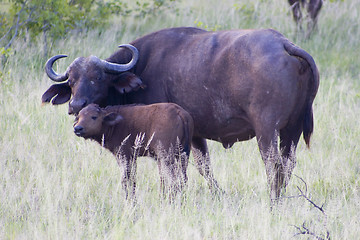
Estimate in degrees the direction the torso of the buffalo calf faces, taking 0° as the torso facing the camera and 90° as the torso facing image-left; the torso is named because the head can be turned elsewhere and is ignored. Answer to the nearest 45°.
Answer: approximately 90°
